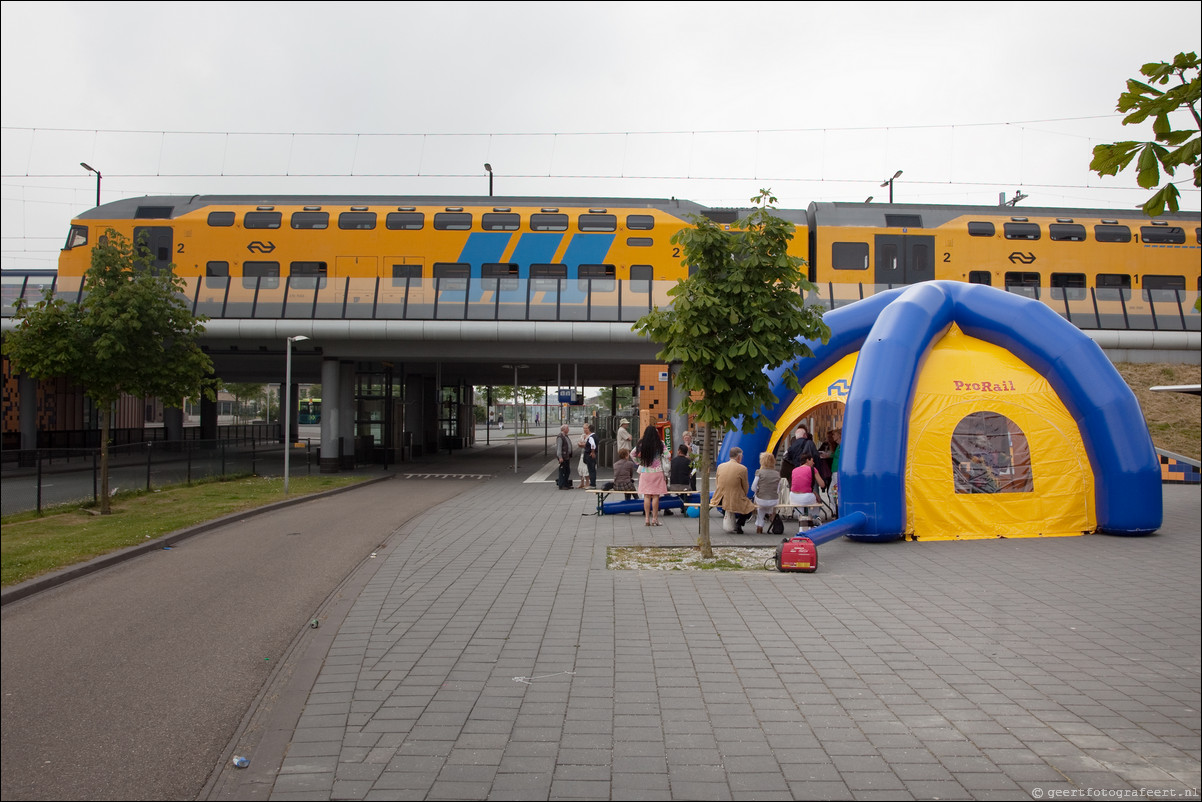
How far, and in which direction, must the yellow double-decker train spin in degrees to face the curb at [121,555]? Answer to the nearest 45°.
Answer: approximately 90° to its left

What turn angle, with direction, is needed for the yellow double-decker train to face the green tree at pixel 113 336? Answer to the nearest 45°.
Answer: approximately 45° to its left

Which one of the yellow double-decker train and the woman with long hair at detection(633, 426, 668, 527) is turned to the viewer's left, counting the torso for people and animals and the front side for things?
the yellow double-decker train

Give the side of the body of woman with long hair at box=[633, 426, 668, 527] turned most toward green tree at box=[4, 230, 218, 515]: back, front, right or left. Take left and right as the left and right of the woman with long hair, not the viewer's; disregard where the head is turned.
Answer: left

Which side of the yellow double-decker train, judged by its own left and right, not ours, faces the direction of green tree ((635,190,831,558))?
left

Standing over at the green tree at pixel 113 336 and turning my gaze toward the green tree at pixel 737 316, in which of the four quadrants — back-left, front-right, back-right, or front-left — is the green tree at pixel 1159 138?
front-right

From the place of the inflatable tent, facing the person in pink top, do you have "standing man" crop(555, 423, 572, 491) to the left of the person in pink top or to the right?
right

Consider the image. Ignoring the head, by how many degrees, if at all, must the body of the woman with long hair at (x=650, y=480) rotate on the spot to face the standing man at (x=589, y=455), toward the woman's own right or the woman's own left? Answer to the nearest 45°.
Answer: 0° — they already face them

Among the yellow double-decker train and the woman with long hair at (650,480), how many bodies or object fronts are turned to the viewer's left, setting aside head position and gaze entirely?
1

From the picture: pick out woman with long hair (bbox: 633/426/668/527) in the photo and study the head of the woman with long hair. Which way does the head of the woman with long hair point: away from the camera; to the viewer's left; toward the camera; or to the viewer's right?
away from the camera

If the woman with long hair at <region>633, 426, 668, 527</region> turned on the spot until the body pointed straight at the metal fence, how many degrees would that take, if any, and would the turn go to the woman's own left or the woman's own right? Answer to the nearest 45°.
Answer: approximately 90° to the woman's own left

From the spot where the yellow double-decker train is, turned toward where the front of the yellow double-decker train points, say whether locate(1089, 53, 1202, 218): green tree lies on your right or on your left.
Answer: on your left

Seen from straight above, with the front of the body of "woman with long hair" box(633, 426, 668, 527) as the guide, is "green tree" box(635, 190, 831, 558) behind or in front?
behind

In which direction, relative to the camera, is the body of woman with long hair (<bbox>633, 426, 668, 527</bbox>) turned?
away from the camera

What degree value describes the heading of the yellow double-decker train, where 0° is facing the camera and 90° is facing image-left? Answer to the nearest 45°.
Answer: approximately 90°

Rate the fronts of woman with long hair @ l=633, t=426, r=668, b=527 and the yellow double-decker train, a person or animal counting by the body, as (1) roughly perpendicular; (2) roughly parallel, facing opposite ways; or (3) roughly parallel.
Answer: roughly perpendicular
